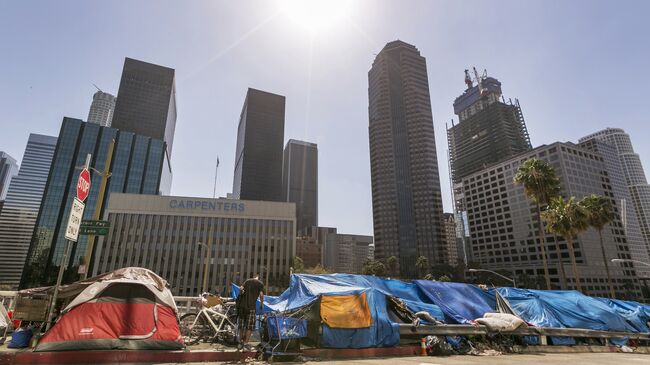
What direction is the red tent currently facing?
toward the camera

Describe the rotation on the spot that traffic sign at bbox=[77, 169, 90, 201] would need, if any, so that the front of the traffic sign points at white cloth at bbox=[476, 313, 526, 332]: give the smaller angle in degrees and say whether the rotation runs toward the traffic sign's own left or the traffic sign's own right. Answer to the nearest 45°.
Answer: approximately 45° to the traffic sign's own left

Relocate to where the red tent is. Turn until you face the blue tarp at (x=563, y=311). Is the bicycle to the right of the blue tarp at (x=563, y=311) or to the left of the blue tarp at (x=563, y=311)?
left

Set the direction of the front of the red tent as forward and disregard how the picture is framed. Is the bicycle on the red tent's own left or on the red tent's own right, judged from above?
on the red tent's own left

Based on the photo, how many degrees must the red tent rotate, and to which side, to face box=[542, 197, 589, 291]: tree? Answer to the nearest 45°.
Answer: approximately 90° to its left

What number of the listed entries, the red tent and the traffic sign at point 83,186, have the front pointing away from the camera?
0

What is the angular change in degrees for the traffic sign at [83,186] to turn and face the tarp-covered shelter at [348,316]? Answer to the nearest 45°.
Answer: approximately 45° to its left

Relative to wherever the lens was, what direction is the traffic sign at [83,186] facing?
facing the viewer and to the right of the viewer

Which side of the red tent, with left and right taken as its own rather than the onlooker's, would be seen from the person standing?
left

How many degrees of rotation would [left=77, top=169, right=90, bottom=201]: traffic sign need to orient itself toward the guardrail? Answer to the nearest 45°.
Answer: approximately 45° to its left

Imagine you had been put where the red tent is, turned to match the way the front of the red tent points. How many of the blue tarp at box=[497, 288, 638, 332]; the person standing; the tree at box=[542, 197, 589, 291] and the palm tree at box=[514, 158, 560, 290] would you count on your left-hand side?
4

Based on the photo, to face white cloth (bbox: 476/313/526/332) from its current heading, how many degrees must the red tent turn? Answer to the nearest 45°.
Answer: approximately 90° to its left
